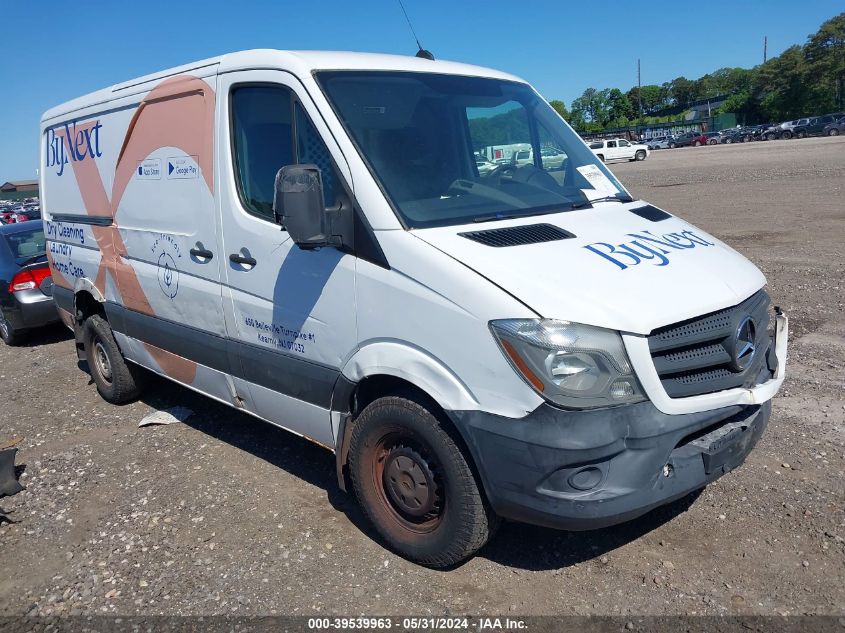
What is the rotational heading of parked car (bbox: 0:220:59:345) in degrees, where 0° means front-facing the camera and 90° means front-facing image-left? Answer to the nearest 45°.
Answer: approximately 135°

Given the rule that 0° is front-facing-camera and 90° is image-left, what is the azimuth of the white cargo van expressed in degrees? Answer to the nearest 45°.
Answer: approximately 315°

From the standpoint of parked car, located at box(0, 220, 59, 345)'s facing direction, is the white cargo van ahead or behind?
behind

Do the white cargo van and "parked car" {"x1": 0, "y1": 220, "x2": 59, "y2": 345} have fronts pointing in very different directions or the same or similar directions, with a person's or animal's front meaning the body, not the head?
very different directions

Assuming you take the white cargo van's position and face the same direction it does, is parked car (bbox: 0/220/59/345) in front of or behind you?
behind
